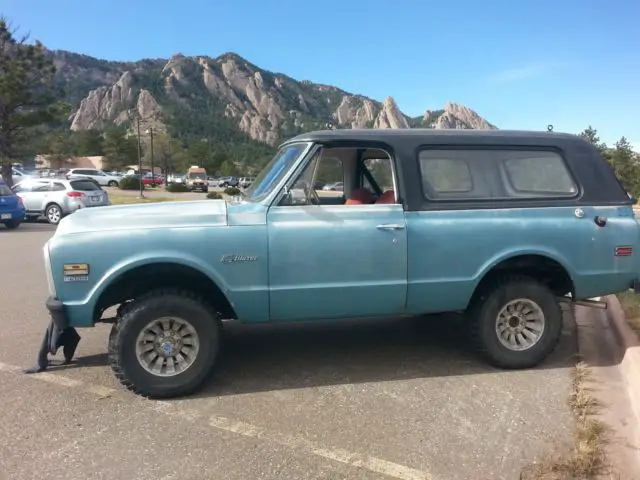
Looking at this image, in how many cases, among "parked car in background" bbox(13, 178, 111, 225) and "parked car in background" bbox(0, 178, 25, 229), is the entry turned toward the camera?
0

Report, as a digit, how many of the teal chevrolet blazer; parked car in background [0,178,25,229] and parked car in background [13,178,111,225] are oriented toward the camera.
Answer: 0

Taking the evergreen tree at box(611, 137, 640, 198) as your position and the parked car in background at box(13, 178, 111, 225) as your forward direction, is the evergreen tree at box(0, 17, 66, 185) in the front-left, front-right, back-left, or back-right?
front-right

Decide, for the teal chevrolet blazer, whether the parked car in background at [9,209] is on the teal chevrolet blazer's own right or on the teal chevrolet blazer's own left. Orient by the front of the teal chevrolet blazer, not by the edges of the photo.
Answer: on the teal chevrolet blazer's own right

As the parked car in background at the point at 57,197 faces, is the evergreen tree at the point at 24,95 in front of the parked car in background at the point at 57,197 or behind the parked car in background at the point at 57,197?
in front

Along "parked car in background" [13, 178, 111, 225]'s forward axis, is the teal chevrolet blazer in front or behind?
behind

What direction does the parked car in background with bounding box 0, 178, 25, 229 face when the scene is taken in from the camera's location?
facing away from the viewer and to the left of the viewer

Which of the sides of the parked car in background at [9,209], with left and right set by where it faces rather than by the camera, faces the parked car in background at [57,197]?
right

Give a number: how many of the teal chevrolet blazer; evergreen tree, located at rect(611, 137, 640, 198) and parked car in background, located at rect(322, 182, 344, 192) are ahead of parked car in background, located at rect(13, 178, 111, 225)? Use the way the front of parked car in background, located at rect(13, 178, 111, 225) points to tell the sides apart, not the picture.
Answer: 0

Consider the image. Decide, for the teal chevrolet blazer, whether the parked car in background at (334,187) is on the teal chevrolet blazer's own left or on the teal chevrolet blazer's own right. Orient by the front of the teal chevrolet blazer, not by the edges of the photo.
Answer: on the teal chevrolet blazer's own right

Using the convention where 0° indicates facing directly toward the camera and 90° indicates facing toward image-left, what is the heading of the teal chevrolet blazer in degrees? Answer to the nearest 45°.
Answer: approximately 90°

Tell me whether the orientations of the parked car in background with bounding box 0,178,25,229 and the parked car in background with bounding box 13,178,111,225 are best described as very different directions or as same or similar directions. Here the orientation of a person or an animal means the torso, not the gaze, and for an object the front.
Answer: same or similar directions

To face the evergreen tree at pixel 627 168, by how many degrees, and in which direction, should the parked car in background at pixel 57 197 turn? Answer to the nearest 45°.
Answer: approximately 135° to its right

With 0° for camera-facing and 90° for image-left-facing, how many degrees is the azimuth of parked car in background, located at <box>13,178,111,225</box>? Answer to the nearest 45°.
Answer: approximately 135°
